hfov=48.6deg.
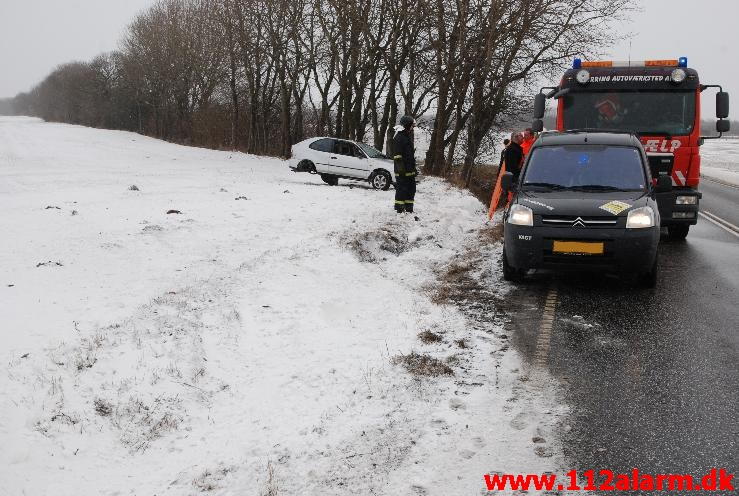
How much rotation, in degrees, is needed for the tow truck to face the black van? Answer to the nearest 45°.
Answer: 0° — it already faces it

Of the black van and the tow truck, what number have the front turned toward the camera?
2

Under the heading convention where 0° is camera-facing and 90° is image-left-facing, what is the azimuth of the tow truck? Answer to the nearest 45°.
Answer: approximately 0°

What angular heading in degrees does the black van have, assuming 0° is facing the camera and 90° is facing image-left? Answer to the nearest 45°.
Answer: approximately 0°

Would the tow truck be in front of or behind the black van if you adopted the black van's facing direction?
behind

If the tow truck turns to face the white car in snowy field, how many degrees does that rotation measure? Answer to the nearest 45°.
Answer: approximately 135° to its right

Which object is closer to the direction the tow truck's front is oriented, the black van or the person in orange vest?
the black van

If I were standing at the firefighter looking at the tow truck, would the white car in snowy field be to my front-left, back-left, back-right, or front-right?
back-left

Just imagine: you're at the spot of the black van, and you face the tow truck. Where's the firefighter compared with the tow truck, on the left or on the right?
left

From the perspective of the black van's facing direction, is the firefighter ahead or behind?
behind
